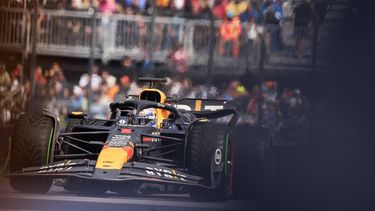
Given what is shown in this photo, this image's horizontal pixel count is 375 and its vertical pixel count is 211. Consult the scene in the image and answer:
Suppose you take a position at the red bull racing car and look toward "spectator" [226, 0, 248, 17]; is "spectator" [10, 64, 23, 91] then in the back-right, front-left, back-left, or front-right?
front-left

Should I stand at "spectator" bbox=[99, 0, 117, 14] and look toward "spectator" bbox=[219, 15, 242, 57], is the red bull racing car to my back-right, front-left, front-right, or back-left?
front-right

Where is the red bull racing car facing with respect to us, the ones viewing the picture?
facing the viewer

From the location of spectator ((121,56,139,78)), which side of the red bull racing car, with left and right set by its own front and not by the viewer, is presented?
back

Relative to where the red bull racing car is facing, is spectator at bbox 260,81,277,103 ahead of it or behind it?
behind

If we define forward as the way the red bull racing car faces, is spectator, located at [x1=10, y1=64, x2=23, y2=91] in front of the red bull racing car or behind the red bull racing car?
behind

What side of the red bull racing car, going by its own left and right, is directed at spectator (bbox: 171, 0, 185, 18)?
back

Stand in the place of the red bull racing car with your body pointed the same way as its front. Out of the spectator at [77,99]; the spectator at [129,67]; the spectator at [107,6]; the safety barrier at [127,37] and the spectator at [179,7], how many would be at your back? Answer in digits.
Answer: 5

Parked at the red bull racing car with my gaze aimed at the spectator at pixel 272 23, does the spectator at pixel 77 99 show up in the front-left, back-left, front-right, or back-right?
front-left

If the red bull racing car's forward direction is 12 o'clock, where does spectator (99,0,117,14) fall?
The spectator is roughly at 6 o'clock from the red bull racing car.

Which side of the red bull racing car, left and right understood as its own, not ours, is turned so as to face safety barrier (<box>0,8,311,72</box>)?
back
